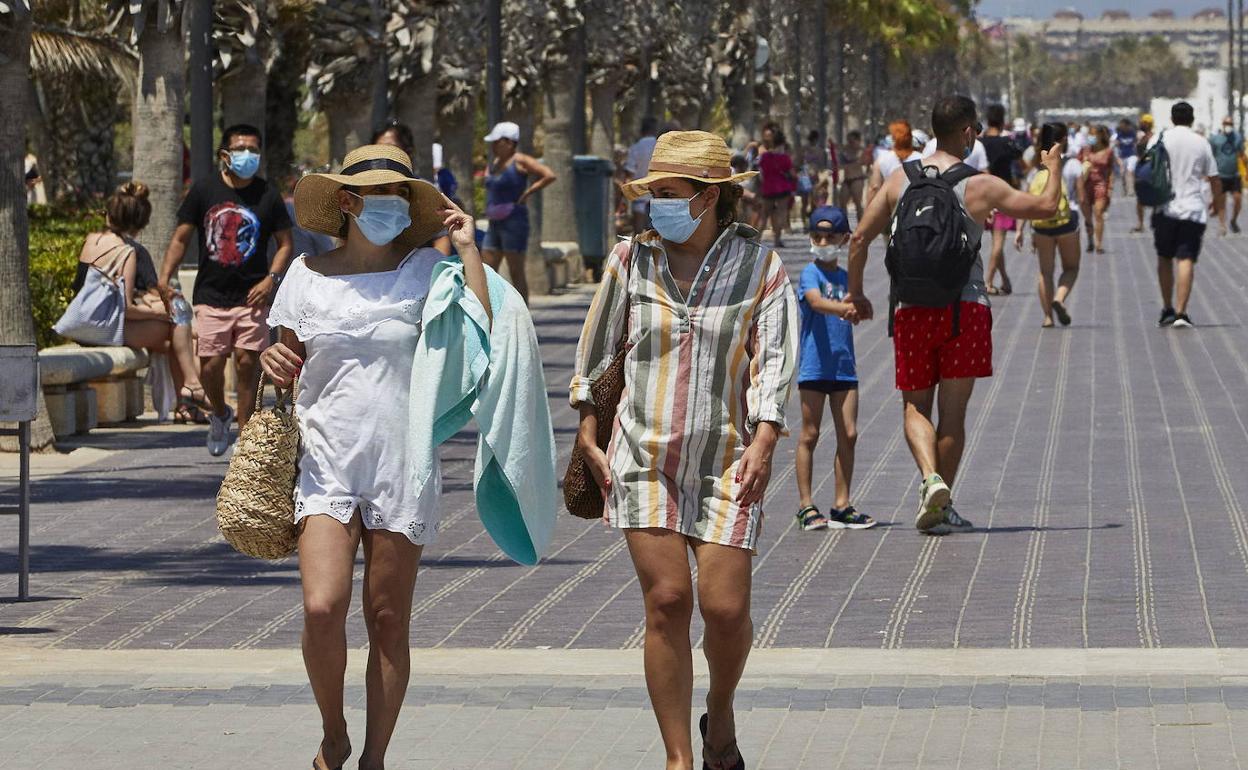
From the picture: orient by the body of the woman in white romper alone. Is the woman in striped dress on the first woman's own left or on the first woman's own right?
on the first woman's own left

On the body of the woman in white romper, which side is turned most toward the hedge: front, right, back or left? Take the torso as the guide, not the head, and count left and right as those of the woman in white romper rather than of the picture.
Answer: back

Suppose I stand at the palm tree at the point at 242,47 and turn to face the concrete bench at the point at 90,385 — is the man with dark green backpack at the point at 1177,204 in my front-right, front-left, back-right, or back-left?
back-left

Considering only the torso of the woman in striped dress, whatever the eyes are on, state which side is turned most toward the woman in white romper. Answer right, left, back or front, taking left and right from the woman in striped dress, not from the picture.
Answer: right

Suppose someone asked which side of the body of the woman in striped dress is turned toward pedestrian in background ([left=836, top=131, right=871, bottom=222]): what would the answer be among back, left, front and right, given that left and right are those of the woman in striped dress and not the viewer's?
back

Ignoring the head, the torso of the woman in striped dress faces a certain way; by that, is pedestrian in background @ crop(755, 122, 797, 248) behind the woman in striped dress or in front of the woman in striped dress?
behind

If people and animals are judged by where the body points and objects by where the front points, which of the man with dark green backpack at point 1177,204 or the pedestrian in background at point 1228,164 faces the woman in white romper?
the pedestrian in background

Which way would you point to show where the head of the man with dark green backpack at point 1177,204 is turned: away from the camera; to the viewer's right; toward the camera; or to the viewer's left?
away from the camera

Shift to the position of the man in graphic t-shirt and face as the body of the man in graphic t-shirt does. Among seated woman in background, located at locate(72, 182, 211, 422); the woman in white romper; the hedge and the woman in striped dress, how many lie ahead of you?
2

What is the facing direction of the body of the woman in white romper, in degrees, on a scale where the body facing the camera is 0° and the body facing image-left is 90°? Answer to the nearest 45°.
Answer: approximately 0°

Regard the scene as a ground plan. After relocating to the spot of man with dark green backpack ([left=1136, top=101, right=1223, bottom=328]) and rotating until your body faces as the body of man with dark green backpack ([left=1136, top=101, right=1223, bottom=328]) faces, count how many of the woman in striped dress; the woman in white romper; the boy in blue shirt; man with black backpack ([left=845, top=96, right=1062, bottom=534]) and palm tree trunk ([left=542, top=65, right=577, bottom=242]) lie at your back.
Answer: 4

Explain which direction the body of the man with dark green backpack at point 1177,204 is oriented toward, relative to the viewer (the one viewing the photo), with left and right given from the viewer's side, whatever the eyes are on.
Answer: facing away from the viewer

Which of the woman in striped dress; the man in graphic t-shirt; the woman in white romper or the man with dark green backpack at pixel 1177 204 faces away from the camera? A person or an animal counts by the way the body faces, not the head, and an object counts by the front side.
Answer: the man with dark green backpack

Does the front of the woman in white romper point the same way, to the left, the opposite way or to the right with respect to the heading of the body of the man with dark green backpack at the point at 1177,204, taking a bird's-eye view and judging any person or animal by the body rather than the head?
the opposite way
